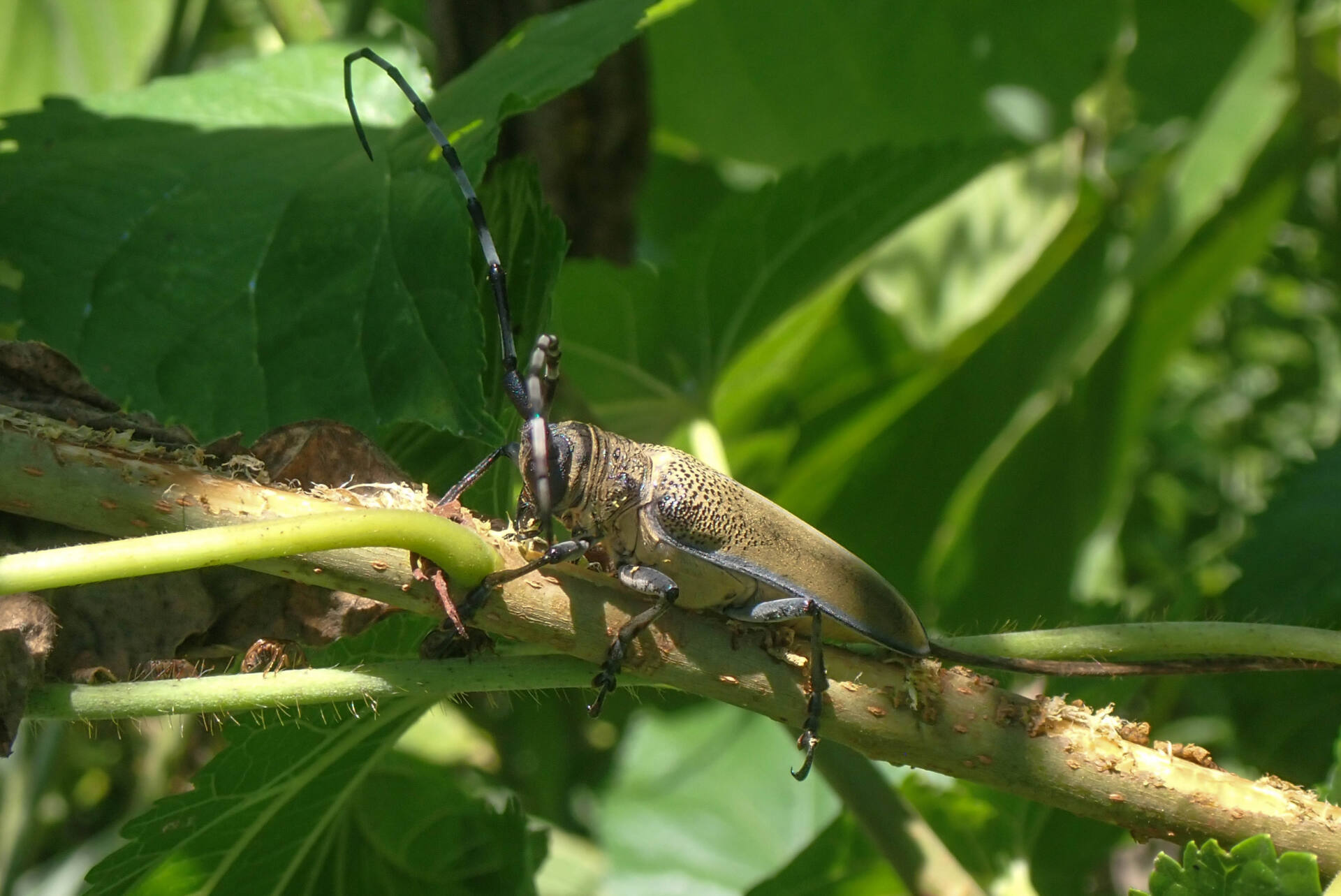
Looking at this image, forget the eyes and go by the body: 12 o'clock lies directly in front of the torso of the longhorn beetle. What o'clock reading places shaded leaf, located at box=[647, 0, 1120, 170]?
The shaded leaf is roughly at 3 o'clock from the longhorn beetle.

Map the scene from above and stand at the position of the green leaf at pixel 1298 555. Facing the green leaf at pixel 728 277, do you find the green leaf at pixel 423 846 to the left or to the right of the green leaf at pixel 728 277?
left

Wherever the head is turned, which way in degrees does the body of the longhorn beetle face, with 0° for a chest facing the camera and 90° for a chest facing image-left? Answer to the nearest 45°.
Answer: approximately 90°

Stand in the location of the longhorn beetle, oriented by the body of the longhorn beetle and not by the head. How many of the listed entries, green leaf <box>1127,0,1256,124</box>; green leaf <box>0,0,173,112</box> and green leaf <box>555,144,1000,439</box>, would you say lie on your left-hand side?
0

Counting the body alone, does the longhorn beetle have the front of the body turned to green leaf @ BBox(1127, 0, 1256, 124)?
no

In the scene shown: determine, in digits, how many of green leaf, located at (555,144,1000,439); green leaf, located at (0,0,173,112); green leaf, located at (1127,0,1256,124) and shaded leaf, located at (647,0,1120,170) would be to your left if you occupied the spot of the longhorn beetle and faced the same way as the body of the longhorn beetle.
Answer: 0

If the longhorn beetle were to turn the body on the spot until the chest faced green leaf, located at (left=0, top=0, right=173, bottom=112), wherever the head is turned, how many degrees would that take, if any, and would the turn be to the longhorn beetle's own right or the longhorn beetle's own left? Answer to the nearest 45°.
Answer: approximately 45° to the longhorn beetle's own right

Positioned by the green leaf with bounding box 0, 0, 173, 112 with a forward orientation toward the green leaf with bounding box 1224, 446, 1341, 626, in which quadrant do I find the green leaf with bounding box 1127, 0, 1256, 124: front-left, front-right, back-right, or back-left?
front-left

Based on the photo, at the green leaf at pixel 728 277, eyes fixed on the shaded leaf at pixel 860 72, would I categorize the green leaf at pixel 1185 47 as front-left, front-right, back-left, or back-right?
front-right

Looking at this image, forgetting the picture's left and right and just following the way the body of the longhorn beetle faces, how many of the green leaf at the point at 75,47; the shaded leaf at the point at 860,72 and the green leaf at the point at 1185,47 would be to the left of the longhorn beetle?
0

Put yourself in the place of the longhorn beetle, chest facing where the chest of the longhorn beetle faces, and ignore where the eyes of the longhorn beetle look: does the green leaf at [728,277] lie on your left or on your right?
on your right

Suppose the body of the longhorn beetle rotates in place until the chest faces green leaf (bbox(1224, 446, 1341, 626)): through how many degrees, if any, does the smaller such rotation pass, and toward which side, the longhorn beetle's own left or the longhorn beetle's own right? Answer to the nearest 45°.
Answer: approximately 135° to the longhorn beetle's own right
